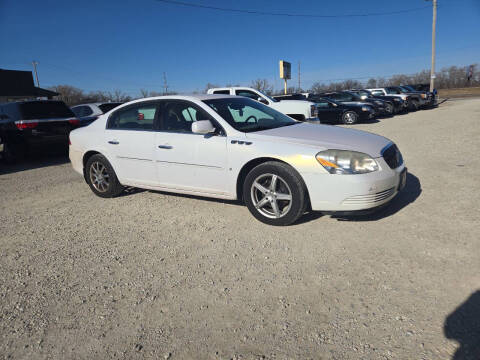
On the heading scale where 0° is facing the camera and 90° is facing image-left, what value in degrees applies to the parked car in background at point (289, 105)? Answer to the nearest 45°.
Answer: approximately 315°

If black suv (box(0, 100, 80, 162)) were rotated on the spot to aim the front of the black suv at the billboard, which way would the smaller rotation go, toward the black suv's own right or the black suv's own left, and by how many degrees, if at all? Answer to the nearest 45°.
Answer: approximately 90° to the black suv's own right

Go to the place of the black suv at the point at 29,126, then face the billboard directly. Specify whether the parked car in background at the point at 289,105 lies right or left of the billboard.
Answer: right

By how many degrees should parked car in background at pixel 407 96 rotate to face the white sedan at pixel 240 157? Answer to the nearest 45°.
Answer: approximately 45° to its right

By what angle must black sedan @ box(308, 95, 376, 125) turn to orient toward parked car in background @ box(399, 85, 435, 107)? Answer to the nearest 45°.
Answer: approximately 90° to its left

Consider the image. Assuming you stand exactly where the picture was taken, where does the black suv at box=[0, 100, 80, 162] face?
facing away from the viewer and to the left of the viewer

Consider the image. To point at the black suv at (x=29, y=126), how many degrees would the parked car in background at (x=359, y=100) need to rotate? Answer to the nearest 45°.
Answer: approximately 90° to its right

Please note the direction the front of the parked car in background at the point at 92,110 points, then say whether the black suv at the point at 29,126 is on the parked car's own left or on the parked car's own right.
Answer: on the parked car's own left

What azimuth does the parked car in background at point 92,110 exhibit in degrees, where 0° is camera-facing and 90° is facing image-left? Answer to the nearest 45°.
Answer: approximately 135°

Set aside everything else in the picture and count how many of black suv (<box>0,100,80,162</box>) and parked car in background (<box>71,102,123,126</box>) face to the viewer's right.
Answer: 0
